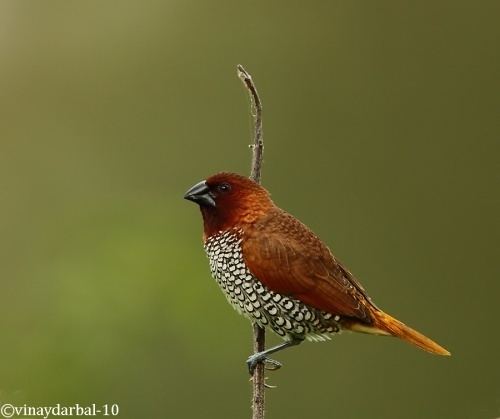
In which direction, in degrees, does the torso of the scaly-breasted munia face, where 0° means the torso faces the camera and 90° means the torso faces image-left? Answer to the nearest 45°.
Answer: approximately 90°
